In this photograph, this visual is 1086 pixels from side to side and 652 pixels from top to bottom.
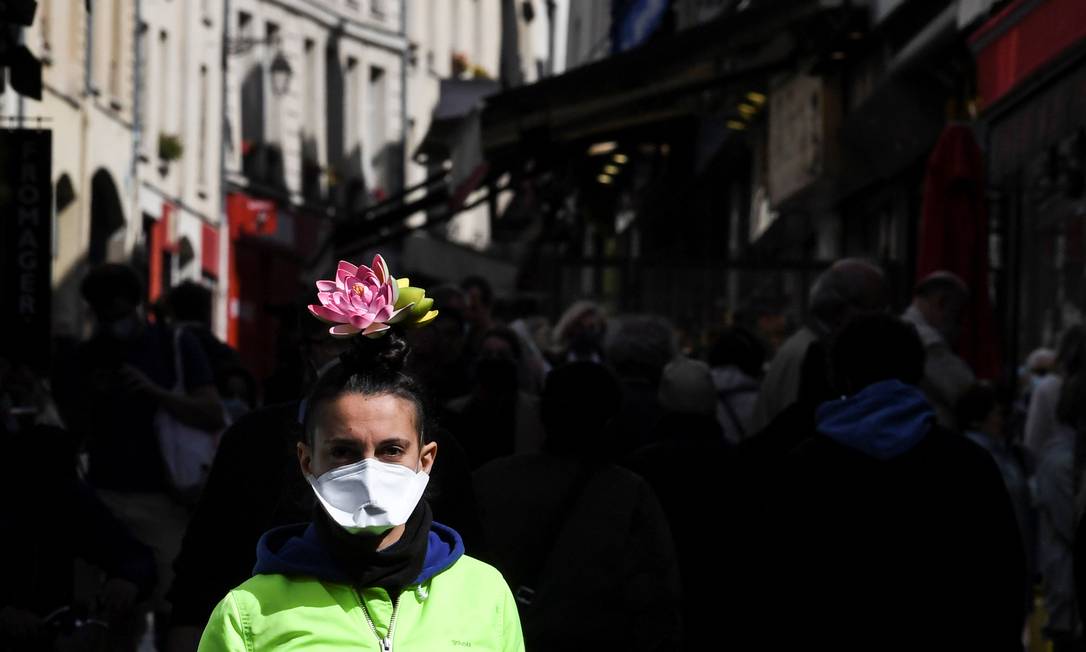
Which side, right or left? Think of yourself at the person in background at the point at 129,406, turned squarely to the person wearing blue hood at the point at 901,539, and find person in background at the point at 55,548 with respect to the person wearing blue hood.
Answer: right

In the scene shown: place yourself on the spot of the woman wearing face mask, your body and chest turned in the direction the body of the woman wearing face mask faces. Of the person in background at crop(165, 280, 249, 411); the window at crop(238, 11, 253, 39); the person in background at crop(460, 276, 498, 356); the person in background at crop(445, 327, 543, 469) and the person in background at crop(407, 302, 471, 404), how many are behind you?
5

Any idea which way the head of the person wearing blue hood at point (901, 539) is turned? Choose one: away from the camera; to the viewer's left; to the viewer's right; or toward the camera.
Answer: away from the camera

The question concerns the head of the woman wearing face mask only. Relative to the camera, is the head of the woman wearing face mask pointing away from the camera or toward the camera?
toward the camera

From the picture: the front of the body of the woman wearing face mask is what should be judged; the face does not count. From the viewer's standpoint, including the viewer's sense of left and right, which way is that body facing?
facing the viewer

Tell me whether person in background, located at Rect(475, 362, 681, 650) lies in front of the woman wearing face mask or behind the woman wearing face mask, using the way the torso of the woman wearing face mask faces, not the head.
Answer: behind

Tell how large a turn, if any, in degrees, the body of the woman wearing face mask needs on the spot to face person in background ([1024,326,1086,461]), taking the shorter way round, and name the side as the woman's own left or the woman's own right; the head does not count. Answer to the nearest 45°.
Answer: approximately 135° to the woman's own left
